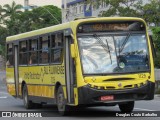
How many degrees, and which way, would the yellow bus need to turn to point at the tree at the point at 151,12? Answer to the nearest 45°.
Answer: approximately 135° to its left

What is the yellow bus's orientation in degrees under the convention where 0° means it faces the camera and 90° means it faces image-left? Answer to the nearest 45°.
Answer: approximately 315°
